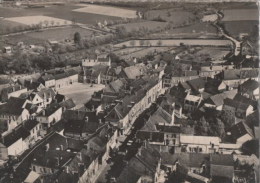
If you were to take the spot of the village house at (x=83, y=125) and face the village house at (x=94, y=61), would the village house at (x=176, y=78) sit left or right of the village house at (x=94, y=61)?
right

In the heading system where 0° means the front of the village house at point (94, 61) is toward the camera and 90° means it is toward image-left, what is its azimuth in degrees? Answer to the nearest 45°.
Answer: approximately 0°

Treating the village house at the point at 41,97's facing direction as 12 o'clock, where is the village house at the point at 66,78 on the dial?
the village house at the point at 66,78 is roughly at 8 o'clock from the village house at the point at 41,97.

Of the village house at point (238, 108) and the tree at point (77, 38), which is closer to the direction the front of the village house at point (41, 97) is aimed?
the village house

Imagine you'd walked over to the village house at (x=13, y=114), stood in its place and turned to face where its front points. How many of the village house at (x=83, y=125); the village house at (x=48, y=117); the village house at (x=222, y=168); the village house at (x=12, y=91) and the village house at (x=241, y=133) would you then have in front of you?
4
